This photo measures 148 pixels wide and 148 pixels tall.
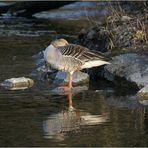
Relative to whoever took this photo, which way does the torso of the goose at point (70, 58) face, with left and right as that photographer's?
facing to the left of the viewer

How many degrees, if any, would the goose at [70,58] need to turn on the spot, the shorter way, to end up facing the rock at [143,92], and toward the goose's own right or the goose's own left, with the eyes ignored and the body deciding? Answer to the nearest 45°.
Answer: approximately 135° to the goose's own left

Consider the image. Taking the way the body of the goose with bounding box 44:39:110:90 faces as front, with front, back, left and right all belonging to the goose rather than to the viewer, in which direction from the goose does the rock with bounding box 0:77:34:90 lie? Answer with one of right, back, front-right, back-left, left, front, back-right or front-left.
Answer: front

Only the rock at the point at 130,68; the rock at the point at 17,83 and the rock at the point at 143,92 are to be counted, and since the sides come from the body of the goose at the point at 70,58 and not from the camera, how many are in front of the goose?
1

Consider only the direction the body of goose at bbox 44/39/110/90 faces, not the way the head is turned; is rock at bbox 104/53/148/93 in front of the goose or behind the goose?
behind
